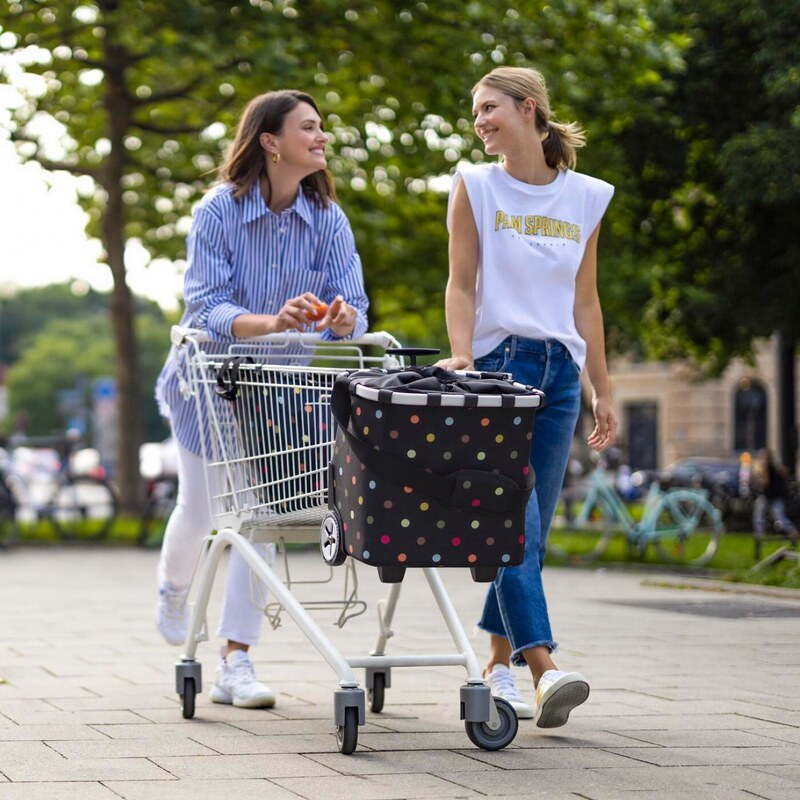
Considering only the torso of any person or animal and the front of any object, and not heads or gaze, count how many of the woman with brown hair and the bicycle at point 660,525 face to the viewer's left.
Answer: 1

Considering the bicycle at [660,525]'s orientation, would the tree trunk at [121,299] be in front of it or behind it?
in front

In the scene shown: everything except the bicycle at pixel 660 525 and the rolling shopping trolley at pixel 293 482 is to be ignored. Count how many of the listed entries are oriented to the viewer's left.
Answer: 1

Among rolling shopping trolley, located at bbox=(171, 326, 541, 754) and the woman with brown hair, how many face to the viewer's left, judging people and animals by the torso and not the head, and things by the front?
0

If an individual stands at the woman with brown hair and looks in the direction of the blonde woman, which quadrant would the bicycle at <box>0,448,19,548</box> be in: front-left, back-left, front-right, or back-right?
back-left

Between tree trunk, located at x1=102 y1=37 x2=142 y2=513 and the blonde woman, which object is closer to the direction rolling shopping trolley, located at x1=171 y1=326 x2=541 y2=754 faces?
the blonde woman

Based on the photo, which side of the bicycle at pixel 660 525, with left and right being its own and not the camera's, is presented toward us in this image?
left

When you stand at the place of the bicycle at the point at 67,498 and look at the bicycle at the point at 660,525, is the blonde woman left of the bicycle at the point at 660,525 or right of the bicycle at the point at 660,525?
right

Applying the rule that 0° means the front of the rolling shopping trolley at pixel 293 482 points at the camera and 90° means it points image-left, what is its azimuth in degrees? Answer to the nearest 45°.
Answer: approximately 315°

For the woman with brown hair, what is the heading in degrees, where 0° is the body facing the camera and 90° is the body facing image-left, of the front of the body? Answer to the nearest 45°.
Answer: approximately 315°

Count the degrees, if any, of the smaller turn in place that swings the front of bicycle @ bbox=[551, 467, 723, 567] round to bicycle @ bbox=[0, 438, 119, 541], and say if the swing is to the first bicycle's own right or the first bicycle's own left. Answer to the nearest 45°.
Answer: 0° — it already faces it

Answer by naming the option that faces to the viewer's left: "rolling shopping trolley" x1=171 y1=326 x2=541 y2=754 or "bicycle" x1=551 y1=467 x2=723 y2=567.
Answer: the bicycle

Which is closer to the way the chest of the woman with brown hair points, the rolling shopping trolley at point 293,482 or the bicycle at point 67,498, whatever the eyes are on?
the rolling shopping trolley

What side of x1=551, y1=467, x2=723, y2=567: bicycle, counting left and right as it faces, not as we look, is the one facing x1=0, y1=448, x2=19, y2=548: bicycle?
front

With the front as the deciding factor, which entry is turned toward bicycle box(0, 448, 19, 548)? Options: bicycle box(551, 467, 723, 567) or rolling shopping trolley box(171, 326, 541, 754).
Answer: bicycle box(551, 467, 723, 567)

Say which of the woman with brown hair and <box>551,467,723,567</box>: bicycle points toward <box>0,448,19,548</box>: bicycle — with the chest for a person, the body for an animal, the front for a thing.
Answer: <box>551,467,723,567</box>: bicycle
